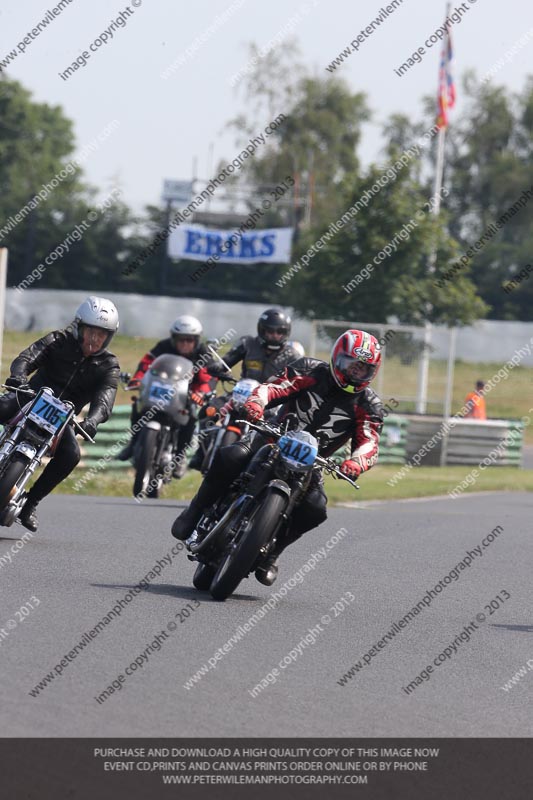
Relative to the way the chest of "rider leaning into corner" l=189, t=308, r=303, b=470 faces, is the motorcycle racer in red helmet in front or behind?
in front

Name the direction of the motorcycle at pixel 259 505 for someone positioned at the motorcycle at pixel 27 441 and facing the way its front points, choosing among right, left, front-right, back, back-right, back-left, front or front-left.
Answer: front-left

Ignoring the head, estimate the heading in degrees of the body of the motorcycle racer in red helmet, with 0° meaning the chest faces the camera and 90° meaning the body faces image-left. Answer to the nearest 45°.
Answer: approximately 0°

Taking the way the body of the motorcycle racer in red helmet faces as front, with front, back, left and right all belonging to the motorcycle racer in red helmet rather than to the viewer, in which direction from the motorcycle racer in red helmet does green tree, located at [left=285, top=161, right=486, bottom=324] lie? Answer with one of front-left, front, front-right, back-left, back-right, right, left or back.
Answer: back
